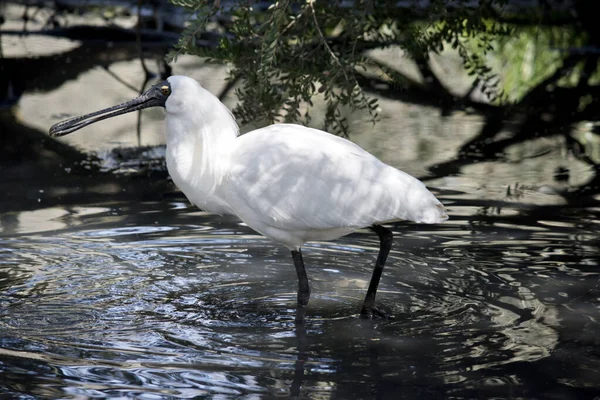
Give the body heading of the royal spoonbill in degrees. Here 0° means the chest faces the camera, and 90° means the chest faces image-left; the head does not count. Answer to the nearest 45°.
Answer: approximately 90°
